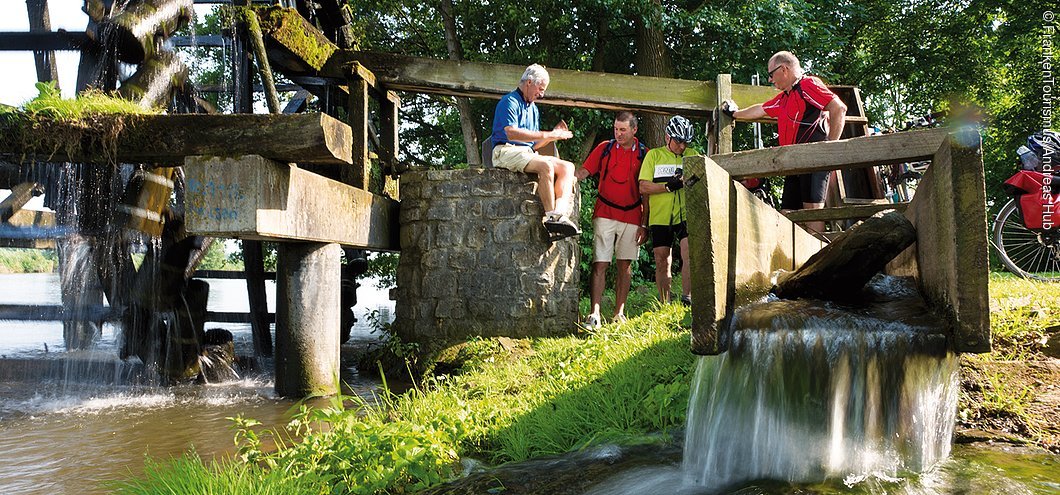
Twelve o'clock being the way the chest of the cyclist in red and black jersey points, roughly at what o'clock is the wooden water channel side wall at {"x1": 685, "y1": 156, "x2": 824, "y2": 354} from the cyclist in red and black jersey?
The wooden water channel side wall is roughly at 11 o'clock from the cyclist in red and black jersey.

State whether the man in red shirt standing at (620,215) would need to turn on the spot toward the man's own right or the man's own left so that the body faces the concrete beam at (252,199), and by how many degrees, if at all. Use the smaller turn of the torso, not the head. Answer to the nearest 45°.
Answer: approximately 45° to the man's own right

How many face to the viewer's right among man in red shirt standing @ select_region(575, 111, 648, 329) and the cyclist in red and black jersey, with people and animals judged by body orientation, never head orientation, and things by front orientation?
0

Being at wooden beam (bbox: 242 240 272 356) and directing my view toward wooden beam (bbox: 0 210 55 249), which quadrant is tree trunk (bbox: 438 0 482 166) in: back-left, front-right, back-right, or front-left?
back-right

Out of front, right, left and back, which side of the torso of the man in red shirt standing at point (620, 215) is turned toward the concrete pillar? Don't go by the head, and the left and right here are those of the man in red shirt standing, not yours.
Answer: right

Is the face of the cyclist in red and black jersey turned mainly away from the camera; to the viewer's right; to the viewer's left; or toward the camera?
to the viewer's left

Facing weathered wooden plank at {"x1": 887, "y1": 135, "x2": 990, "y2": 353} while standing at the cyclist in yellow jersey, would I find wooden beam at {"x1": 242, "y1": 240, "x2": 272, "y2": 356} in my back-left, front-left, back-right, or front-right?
back-right

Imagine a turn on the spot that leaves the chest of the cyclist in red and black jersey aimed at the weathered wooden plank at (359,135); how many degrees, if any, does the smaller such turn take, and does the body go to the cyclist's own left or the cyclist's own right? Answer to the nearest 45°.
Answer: approximately 45° to the cyclist's own right

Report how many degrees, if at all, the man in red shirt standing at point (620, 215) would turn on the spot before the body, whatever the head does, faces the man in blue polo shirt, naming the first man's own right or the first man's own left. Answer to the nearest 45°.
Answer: approximately 90° to the first man's own right

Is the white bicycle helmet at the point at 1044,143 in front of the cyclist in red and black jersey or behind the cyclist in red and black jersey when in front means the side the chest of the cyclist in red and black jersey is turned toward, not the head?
behind

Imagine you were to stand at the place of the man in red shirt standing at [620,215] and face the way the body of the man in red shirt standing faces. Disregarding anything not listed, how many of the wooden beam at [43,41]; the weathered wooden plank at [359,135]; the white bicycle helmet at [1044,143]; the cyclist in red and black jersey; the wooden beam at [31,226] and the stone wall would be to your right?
4

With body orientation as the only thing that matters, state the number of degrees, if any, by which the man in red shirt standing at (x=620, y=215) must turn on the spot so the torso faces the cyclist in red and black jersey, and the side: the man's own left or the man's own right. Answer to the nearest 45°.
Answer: approximately 45° to the man's own left

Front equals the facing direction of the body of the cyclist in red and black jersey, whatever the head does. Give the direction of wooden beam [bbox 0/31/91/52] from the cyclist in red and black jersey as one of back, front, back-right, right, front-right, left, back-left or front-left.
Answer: front-right

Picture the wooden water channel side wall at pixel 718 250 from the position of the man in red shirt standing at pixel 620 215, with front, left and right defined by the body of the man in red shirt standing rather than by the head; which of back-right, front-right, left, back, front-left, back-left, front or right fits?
front

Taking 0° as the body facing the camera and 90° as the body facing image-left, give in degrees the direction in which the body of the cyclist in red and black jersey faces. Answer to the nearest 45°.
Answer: approximately 45°

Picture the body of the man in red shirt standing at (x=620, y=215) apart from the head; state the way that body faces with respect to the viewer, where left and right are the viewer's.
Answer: facing the viewer

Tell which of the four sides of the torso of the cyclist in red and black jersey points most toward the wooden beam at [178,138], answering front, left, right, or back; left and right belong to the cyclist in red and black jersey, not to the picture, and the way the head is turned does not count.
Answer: front

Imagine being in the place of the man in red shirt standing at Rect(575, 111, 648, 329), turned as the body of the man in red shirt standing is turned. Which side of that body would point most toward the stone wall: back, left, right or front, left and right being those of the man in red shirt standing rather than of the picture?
right
